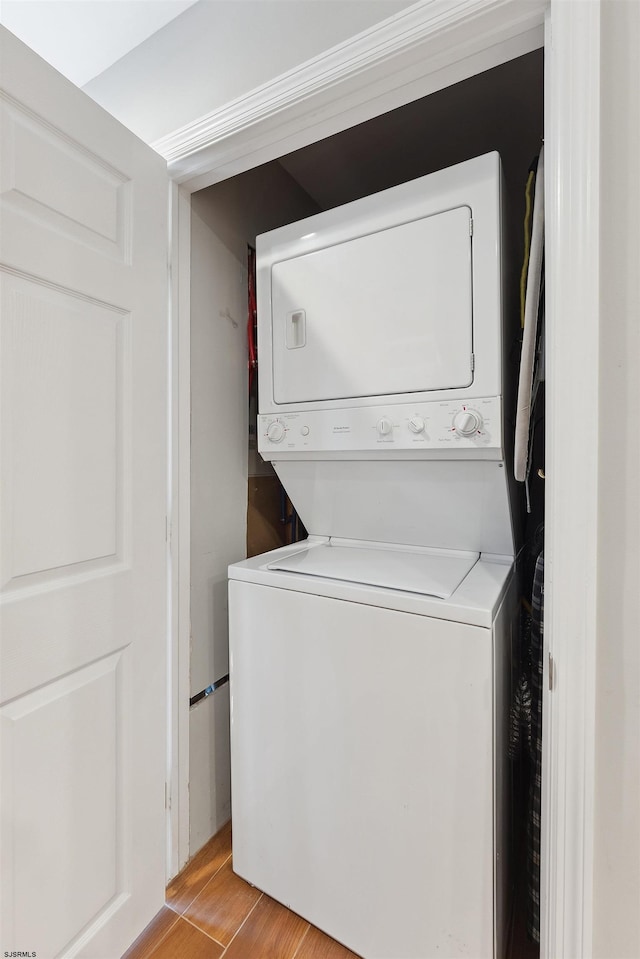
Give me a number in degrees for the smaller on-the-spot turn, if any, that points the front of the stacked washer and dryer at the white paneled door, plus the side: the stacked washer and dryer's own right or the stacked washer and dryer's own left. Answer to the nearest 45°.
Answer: approximately 45° to the stacked washer and dryer's own right

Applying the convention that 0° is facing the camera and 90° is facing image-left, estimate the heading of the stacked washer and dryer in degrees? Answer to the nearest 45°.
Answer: approximately 45°
